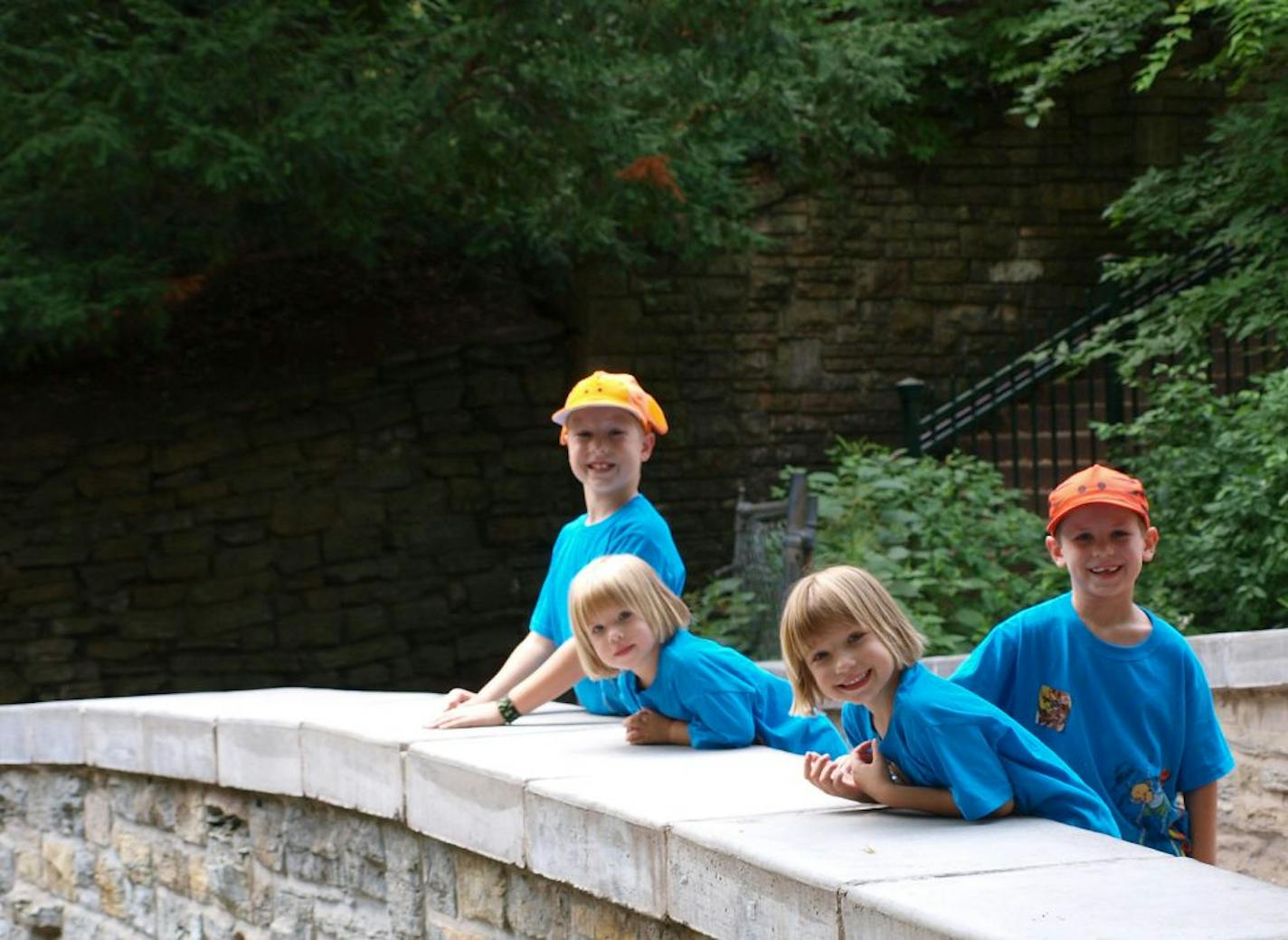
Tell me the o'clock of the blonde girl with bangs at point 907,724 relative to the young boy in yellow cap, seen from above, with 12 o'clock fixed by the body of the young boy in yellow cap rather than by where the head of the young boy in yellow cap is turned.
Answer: The blonde girl with bangs is roughly at 10 o'clock from the young boy in yellow cap.

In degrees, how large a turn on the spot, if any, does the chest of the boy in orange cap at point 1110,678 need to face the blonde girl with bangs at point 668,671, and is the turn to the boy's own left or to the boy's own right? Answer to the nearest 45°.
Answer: approximately 90° to the boy's own right

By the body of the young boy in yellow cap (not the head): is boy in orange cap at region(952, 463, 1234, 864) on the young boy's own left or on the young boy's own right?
on the young boy's own left

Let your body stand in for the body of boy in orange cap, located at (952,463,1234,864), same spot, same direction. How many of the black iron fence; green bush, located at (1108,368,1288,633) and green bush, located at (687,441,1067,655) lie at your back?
3

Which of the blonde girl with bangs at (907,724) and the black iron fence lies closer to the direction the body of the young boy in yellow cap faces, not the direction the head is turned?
the blonde girl with bangs

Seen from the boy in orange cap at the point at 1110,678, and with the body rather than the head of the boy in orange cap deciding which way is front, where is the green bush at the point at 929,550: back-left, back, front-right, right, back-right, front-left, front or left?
back

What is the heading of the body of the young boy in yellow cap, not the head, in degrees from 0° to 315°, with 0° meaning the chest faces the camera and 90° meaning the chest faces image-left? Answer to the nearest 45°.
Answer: approximately 45°
